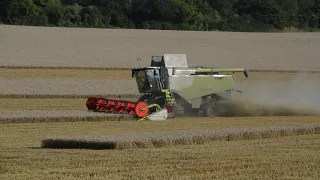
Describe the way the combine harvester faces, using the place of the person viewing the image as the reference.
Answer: facing the viewer and to the left of the viewer

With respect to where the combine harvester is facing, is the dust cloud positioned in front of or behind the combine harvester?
behind
